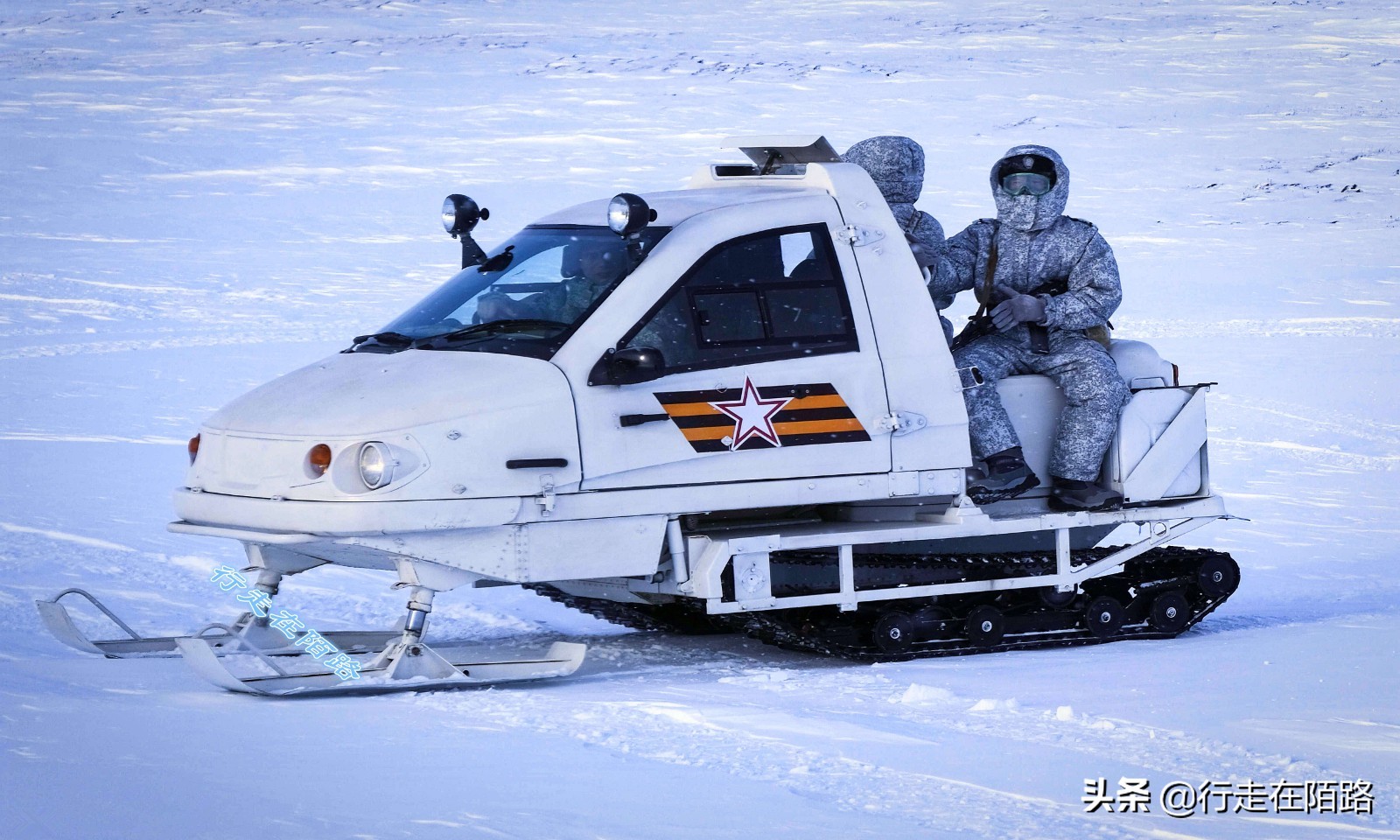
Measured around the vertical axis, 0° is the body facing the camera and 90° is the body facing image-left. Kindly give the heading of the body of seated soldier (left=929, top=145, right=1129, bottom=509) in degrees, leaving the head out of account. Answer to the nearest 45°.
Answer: approximately 0°

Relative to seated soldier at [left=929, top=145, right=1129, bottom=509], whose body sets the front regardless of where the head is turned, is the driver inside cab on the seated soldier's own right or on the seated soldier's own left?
on the seated soldier's own right

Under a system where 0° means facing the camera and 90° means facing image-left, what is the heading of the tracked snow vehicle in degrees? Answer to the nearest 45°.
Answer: approximately 45°
